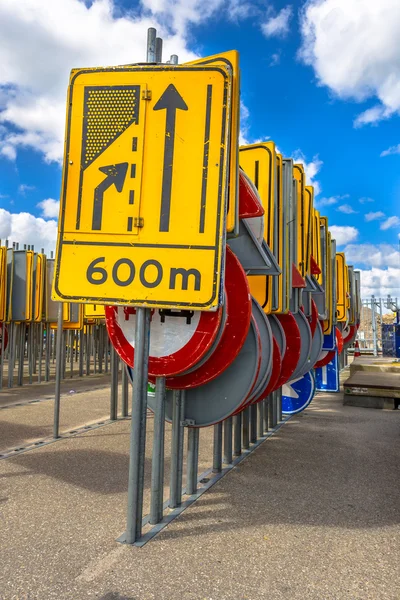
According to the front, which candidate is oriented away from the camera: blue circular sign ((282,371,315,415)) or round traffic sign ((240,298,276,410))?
the round traffic sign

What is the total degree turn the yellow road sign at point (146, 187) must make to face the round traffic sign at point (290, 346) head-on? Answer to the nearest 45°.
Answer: approximately 135° to its left

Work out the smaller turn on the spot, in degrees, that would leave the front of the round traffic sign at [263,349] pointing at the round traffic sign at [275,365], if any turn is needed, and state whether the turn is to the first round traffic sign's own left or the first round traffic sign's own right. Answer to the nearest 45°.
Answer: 0° — it already faces it

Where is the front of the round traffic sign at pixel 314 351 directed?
away from the camera

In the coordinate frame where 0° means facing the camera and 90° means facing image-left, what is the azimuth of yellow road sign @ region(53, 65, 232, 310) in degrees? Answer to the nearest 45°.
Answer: approximately 0°

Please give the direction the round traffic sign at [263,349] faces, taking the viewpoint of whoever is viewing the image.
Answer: facing away from the viewer

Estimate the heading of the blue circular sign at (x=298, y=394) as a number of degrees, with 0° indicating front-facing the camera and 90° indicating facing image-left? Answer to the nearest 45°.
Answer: approximately 0°
